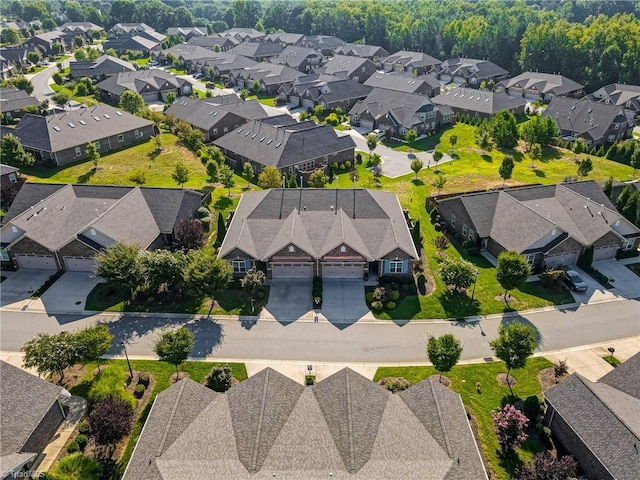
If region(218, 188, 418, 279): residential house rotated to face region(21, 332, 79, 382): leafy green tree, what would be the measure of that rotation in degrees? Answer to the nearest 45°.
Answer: approximately 45° to its right

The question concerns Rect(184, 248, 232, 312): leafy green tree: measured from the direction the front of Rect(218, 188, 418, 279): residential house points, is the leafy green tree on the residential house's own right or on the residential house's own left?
on the residential house's own right

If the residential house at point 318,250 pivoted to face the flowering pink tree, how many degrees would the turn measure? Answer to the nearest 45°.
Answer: approximately 45° to its left

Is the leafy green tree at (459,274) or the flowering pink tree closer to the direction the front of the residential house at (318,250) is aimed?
the flowering pink tree

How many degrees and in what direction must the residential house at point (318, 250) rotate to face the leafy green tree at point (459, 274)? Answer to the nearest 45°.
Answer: approximately 90° to its left

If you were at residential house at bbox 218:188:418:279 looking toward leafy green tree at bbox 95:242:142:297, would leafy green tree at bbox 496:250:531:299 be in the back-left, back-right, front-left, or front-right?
back-left

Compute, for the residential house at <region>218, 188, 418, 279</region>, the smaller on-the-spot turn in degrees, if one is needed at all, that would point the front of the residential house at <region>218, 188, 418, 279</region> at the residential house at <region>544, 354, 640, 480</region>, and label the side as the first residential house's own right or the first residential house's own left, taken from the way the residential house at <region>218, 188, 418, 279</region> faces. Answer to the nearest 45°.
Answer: approximately 45° to the first residential house's own left

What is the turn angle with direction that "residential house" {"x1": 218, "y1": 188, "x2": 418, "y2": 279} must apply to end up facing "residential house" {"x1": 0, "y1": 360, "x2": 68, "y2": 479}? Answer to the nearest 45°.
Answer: approximately 45° to its right

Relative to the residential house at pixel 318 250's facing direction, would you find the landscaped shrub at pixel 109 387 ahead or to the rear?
ahead

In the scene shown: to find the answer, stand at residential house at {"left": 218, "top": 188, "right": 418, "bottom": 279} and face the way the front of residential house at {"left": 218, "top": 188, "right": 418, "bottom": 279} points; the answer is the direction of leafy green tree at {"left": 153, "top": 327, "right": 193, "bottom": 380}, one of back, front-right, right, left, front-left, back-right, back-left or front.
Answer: front-right

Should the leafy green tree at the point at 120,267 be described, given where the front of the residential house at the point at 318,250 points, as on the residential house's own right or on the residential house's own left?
on the residential house's own right

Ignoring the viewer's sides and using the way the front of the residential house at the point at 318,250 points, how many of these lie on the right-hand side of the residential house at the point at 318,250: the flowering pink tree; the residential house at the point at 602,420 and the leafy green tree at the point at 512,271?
0

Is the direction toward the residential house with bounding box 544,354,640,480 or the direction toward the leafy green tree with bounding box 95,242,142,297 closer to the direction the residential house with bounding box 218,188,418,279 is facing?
the residential house

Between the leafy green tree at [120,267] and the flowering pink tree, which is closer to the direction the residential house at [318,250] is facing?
the flowering pink tree

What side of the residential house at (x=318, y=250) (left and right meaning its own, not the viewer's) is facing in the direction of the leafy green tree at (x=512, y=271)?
left
